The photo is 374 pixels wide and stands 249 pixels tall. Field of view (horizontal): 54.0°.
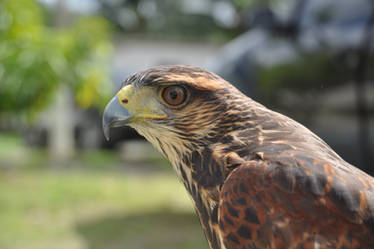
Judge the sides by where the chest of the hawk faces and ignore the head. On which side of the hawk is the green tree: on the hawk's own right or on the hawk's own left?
on the hawk's own right

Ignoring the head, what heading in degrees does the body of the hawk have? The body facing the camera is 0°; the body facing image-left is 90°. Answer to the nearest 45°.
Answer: approximately 90°

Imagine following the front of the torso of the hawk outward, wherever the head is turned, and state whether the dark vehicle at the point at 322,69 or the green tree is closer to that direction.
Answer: the green tree

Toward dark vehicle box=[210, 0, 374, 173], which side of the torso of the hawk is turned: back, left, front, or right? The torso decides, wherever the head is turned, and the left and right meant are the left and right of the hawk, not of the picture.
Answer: right

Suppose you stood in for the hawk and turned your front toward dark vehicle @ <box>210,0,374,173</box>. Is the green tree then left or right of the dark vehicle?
left
